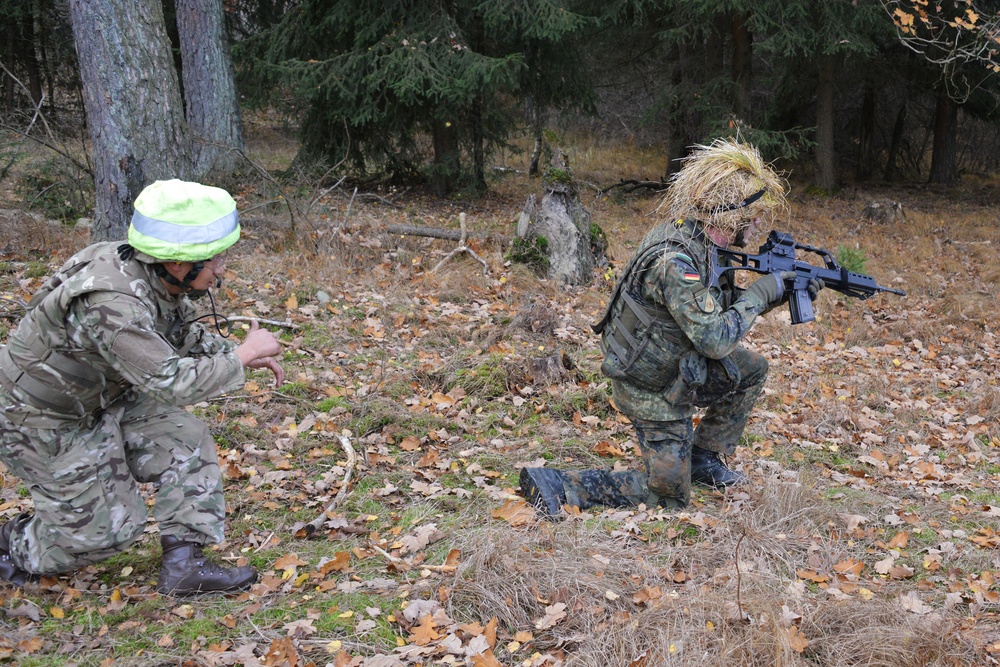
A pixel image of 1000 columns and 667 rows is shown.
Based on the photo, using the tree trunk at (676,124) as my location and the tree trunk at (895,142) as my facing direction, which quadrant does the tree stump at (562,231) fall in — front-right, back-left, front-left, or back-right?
back-right

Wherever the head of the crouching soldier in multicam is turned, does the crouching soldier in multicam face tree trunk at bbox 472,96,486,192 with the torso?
no

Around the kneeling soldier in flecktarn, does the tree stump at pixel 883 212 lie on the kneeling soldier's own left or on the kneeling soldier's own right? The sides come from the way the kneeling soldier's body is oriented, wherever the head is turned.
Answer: on the kneeling soldier's own left

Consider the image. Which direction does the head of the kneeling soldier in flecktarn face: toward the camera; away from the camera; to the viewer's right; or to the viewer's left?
to the viewer's right

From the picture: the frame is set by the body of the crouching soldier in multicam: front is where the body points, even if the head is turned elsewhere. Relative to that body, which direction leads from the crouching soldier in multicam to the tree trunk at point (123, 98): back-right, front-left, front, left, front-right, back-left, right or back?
left

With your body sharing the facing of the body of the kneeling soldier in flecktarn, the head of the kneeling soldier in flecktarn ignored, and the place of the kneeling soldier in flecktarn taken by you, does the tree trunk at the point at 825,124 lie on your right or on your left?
on your left

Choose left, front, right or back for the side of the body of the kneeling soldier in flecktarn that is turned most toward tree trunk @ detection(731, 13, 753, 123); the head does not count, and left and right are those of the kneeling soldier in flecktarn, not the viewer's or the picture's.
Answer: left

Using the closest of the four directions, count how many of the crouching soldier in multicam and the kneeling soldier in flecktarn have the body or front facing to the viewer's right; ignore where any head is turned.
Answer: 2

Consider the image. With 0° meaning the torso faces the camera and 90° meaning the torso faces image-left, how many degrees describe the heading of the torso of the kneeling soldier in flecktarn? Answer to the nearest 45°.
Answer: approximately 270°

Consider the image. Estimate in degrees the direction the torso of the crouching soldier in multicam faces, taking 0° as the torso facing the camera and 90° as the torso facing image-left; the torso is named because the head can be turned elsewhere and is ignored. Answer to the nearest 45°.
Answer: approximately 270°

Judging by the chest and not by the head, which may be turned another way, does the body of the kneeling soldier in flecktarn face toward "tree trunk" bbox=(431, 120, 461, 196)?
no

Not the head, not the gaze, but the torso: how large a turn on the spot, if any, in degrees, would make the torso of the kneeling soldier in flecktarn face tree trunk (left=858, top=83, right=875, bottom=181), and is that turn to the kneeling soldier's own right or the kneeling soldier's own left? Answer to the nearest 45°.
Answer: approximately 90° to the kneeling soldier's own left

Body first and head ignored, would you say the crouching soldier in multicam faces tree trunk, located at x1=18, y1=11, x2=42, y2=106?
no
